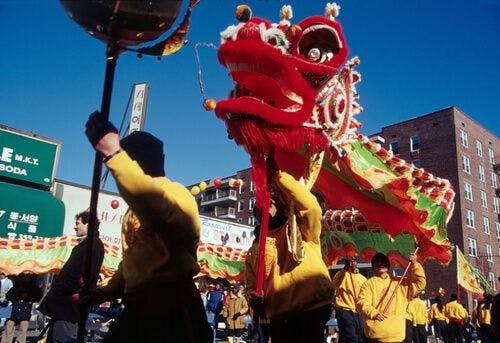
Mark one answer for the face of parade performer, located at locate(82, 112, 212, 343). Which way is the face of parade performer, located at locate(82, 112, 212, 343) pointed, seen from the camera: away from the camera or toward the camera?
away from the camera

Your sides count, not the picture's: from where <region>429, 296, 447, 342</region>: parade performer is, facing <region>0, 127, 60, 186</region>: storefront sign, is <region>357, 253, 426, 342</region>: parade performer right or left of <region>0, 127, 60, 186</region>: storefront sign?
left

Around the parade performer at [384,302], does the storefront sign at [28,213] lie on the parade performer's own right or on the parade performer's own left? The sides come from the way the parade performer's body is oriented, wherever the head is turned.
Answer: on the parade performer's own right

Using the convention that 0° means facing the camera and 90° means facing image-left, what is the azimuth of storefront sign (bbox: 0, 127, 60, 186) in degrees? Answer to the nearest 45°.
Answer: approximately 315°

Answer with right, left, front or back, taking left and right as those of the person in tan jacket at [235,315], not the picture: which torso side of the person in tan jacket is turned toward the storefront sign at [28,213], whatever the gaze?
right
